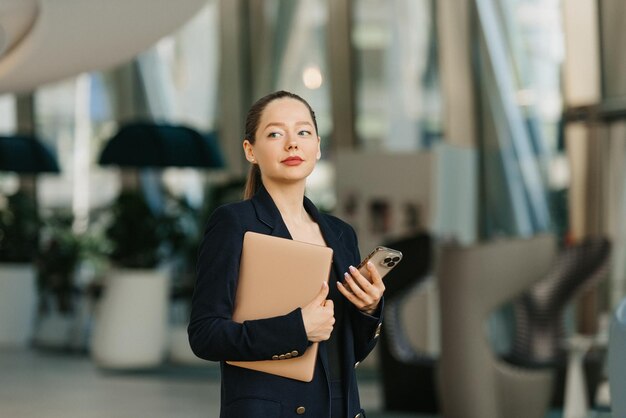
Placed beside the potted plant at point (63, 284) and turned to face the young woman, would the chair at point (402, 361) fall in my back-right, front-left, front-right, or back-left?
front-left

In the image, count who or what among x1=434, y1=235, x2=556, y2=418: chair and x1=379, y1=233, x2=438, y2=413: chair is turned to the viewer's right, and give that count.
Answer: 2

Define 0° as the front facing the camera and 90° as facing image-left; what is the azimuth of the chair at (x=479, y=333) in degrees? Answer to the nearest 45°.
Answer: approximately 270°

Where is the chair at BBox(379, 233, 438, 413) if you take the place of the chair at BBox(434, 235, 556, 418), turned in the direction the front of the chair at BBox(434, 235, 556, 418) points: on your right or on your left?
on your left

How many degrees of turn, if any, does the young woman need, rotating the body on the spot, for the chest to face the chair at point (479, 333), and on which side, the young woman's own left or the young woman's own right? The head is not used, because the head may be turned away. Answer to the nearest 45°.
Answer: approximately 135° to the young woman's own left

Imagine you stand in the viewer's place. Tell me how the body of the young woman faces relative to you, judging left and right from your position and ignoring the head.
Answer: facing the viewer and to the right of the viewer

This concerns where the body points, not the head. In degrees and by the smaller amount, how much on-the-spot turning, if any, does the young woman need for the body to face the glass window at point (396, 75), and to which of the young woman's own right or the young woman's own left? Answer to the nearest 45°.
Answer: approximately 135° to the young woman's own left

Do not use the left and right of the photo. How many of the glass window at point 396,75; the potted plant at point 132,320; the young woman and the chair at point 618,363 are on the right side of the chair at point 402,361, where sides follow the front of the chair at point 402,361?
1

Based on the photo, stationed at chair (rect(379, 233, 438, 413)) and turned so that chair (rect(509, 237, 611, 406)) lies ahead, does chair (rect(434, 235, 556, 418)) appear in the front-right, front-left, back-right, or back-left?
front-right
